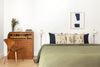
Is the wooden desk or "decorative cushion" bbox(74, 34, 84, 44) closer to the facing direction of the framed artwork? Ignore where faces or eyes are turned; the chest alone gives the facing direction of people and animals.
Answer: the decorative cushion

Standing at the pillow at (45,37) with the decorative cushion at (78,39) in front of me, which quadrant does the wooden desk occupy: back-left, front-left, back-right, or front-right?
back-right

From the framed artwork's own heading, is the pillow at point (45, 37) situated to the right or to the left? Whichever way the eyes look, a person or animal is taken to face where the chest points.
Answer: on its right

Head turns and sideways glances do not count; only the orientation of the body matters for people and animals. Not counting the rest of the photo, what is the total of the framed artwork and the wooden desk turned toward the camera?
2

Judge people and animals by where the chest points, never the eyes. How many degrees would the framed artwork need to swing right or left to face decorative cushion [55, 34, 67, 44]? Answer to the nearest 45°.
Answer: approximately 45° to its right

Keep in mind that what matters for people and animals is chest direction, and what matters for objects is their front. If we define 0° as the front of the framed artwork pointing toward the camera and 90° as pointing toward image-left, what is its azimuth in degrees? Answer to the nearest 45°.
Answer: approximately 0°

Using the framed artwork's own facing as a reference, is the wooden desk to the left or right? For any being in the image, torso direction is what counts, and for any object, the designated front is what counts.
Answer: on its right

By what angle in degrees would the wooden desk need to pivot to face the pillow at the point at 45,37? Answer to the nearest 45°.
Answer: approximately 90° to its left
